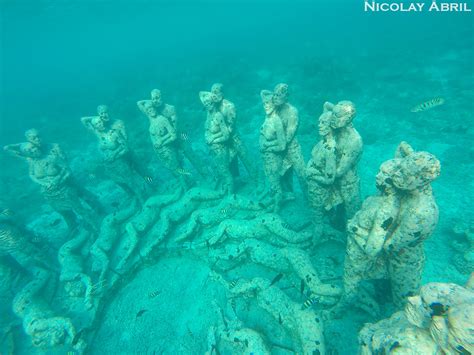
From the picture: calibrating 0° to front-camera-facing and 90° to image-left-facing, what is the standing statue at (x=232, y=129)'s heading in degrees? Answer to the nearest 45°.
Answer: approximately 45°

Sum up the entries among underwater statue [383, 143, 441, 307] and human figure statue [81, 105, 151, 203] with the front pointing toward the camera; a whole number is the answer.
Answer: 1

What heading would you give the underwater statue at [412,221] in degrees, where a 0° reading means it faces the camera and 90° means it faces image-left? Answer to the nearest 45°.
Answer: approximately 90°

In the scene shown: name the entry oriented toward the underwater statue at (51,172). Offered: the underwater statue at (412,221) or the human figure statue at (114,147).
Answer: the underwater statue at (412,221)

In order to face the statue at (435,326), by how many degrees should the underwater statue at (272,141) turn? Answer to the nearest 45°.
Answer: approximately 45° to its left

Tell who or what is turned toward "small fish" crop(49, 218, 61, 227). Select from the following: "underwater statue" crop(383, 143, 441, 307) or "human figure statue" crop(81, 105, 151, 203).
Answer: the underwater statue
